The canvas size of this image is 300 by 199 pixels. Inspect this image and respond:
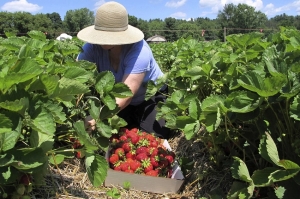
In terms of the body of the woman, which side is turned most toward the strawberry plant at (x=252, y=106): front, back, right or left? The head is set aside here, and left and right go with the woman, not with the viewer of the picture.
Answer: left

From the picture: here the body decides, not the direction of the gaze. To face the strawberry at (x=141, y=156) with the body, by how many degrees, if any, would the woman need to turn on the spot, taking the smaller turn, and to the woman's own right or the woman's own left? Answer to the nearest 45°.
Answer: approximately 45° to the woman's own left

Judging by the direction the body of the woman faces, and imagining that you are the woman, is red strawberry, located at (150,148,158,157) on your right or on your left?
on your left

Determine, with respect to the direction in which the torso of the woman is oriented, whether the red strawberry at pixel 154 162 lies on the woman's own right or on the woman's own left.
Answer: on the woman's own left

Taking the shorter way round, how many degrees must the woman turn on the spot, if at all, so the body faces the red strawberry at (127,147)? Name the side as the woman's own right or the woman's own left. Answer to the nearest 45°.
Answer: approximately 45° to the woman's own left

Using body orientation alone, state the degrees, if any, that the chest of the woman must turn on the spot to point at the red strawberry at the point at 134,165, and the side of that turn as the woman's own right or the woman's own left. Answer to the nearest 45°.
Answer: approximately 45° to the woman's own left

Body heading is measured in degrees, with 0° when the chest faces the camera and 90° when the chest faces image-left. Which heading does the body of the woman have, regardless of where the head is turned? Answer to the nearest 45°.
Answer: approximately 45°

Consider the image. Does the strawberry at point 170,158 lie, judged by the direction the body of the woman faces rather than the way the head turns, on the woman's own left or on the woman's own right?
on the woman's own left

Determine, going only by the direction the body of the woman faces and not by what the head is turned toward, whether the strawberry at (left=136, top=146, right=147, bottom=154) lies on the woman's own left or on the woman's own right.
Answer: on the woman's own left
